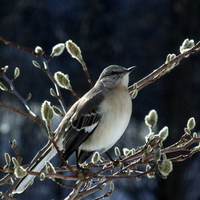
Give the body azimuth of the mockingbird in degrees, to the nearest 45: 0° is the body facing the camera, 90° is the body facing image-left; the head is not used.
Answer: approximately 270°
